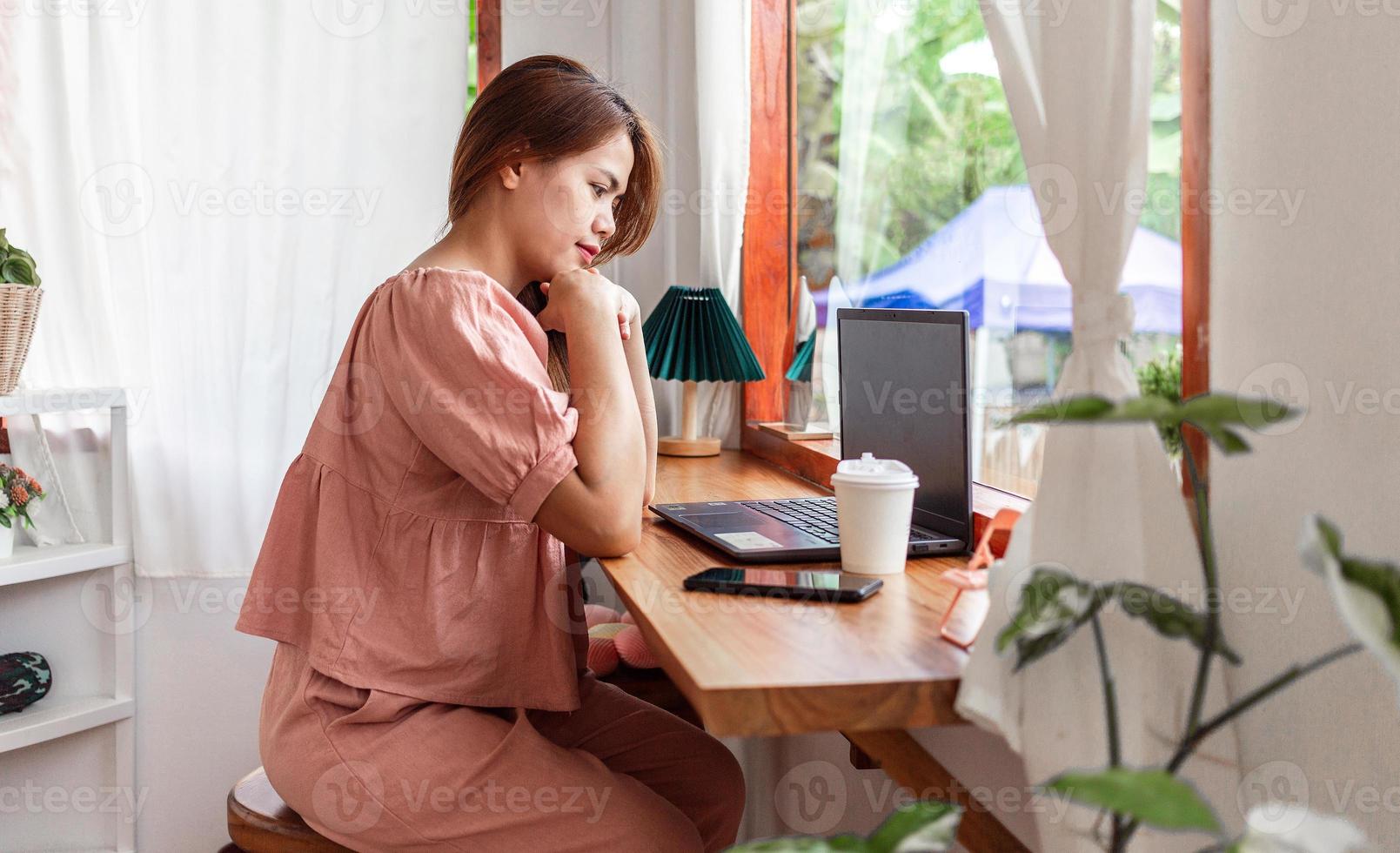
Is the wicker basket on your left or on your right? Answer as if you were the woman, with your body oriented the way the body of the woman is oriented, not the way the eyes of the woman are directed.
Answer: on your left

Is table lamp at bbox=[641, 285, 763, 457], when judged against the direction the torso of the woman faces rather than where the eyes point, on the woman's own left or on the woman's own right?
on the woman's own left

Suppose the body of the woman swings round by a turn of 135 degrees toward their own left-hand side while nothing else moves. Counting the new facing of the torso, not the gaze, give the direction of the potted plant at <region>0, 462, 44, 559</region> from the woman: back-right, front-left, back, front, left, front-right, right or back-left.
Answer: front

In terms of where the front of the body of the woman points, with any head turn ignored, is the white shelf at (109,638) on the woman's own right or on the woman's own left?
on the woman's own left

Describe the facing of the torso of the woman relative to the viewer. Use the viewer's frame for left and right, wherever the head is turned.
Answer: facing to the right of the viewer

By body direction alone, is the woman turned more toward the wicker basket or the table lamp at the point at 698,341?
the table lamp

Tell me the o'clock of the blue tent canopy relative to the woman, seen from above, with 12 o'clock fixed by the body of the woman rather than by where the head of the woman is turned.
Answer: The blue tent canopy is roughly at 11 o'clock from the woman.
